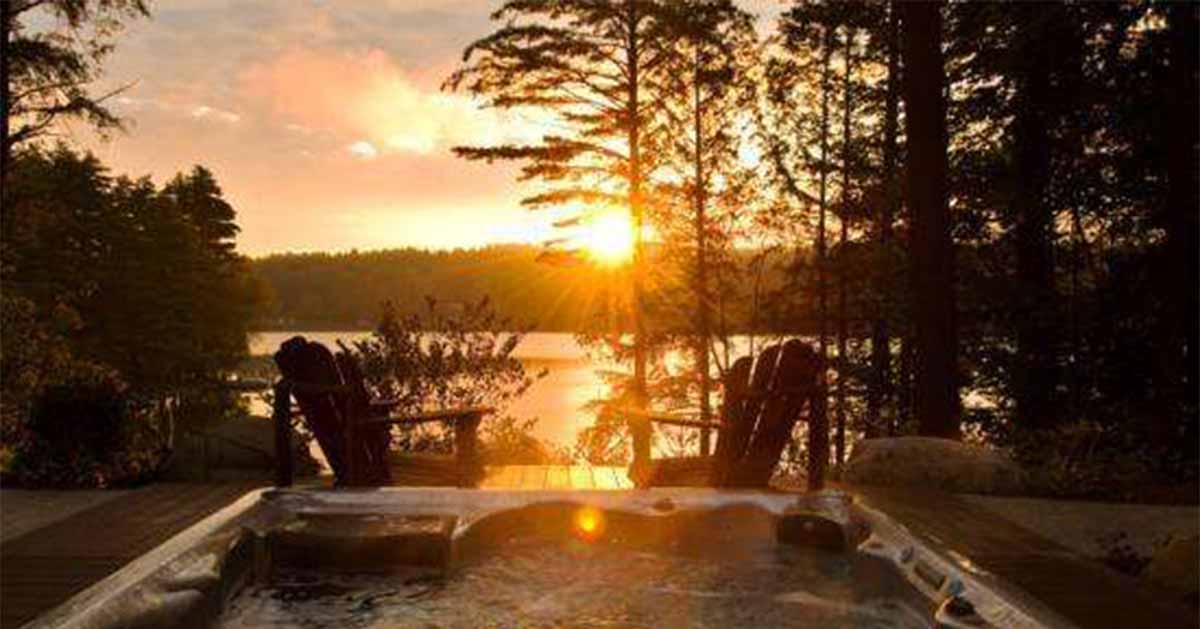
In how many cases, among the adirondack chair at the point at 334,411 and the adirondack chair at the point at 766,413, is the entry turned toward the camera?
0

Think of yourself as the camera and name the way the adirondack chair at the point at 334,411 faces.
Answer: facing away from the viewer and to the right of the viewer

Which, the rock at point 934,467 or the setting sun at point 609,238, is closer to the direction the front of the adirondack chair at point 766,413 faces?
the setting sun

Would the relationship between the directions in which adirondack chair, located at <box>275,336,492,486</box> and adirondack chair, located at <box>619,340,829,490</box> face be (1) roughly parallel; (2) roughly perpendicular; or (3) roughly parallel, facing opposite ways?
roughly perpendicular

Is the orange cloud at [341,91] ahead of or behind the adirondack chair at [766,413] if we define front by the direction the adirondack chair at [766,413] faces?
ahead

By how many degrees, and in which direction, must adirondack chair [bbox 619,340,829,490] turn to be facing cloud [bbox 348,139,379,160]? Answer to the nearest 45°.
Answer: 0° — it already faces it

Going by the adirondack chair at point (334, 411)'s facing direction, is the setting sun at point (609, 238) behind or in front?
in front

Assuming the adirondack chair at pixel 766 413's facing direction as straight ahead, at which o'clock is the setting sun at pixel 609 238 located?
The setting sun is roughly at 1 o'clock from the adirondack chair.

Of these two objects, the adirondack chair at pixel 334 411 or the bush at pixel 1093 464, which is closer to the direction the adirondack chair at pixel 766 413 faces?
the adirondack chair

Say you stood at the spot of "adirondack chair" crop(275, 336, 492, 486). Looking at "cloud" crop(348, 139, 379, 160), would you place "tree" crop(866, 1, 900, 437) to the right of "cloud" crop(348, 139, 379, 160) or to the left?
right

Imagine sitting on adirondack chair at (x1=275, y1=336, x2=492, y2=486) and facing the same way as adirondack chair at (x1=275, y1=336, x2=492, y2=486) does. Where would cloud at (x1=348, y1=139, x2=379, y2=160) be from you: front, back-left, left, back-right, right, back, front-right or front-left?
front-left

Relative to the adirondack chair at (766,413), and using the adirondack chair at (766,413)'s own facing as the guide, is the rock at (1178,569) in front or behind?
behind

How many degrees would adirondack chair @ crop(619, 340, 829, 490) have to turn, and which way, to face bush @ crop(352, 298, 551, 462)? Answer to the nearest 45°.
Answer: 0° — it already faces it

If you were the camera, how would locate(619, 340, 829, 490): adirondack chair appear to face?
facing away from the viewer and to the left of the viewer

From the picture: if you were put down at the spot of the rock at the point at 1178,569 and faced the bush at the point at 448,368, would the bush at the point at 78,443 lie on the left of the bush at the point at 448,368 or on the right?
left
